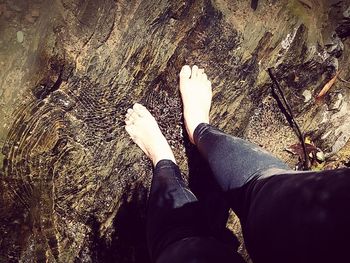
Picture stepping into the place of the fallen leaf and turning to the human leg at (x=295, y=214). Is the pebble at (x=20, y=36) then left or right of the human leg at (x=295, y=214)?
right

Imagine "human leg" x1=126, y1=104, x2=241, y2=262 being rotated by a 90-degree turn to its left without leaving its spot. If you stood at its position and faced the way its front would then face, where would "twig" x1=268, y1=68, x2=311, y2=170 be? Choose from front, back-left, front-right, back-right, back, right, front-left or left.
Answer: back

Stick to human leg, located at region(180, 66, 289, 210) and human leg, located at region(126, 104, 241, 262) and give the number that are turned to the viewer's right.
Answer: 0

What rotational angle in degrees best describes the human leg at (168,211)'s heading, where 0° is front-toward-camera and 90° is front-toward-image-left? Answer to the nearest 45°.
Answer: approximately 135°

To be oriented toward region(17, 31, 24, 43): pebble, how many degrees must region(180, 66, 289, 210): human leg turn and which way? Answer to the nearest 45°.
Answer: approximately 90° to its left

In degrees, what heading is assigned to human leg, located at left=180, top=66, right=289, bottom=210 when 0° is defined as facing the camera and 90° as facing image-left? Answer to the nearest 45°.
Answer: approximately 180°
